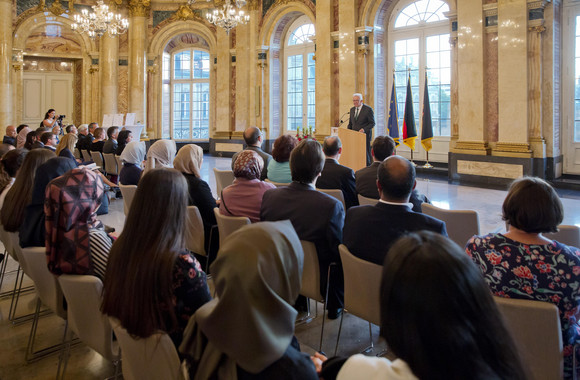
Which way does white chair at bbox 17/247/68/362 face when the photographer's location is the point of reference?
facing away from the viewer and to the right of the viewer

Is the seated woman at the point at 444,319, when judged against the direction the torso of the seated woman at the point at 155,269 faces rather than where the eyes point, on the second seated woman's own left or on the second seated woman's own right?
on the second seated woman's own right

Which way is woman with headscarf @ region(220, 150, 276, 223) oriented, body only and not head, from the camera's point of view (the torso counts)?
away from the camera

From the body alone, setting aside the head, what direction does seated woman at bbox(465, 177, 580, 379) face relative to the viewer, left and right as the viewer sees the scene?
facing away from the viewer

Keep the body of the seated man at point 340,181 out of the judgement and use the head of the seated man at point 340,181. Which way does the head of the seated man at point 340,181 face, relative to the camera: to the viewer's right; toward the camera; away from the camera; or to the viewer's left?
away from the camera

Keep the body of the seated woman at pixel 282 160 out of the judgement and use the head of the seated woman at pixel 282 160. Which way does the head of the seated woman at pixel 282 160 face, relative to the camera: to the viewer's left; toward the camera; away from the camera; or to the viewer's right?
away from the camera

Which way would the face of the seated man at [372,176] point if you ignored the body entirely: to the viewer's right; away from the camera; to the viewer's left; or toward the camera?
away from the camera

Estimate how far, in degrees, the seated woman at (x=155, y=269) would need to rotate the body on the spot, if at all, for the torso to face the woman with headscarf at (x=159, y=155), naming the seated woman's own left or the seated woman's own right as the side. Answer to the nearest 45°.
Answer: approximately 45° to the seated woman's own left

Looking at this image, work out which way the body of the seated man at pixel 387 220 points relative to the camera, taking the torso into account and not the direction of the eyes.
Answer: away from the camera

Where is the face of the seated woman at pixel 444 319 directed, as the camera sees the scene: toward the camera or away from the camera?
away from the camera

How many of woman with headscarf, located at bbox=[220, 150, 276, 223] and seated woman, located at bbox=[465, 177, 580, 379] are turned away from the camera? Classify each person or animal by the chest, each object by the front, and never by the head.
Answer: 2

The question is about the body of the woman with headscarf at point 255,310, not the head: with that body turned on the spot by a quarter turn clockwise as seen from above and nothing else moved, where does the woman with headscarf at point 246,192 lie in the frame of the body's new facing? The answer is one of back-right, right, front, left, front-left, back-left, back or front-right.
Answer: back-left

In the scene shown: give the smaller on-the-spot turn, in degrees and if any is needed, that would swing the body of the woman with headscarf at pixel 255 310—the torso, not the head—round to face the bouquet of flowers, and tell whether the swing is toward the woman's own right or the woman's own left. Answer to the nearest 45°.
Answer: approximately 45° to the woman's own left

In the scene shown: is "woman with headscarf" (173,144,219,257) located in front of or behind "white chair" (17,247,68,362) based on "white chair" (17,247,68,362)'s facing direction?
in front
